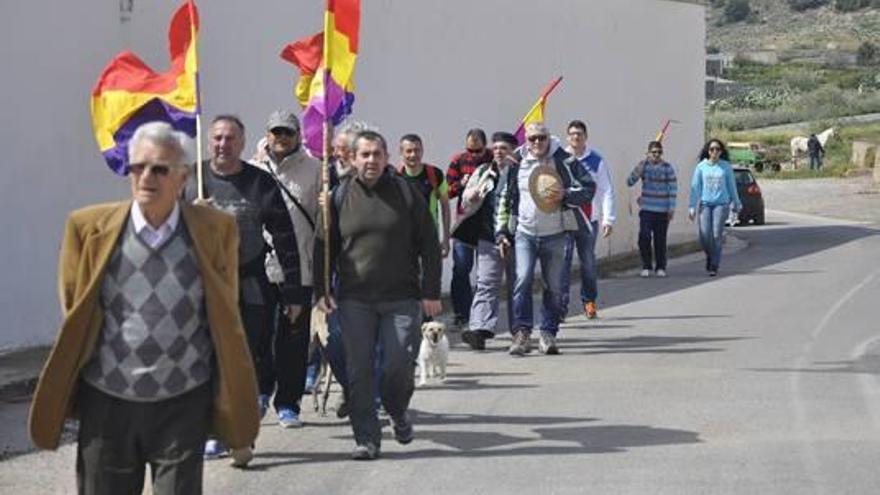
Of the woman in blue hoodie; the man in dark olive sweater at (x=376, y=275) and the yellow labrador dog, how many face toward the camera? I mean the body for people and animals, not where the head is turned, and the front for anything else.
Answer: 3

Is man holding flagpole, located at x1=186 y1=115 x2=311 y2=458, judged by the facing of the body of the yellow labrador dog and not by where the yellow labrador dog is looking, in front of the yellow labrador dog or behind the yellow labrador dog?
in front

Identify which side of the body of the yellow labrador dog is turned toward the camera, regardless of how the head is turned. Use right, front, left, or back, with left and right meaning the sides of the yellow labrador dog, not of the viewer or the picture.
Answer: front

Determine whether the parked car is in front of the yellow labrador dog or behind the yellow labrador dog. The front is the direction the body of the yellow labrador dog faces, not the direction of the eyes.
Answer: behind

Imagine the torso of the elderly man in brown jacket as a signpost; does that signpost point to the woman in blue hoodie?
no

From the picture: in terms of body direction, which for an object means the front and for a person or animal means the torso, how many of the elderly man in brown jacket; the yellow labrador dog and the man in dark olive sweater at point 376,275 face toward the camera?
3

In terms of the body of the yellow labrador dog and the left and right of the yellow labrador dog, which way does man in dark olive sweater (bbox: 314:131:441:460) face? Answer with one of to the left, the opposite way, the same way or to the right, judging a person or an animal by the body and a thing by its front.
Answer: the same way

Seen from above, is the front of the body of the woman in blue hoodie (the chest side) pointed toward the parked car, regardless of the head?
no

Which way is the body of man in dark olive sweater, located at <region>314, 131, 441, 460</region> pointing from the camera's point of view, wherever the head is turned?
toward the camera

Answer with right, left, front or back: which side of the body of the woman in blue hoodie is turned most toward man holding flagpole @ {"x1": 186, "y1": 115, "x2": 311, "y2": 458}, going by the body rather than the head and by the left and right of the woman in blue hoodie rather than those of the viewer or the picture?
front

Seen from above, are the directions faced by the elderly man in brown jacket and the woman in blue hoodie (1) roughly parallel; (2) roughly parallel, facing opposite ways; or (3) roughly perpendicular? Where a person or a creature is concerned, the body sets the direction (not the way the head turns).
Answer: roughly parallel

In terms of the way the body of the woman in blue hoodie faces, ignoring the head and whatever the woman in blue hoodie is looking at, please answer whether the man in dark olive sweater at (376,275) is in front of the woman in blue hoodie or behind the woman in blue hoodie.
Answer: in front

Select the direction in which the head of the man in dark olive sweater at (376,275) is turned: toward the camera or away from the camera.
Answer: toward the camera

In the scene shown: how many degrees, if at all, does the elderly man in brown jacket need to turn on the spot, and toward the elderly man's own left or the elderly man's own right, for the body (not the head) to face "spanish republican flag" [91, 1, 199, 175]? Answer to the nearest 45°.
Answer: approximately 180°

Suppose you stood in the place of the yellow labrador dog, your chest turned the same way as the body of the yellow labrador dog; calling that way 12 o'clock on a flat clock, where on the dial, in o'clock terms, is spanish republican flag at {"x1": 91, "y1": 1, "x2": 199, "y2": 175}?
The spanish republican flag is roughly at 2 o'clock from the yellow labrador dog.

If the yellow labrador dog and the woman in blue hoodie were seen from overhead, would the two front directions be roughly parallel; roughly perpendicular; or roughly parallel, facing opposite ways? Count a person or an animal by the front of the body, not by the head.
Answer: roughly parallel

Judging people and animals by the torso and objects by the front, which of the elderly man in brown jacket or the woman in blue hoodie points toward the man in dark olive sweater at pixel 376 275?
the woman in blue hoodie

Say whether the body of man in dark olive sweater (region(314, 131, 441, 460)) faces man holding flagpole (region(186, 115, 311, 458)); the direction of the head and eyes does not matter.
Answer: no

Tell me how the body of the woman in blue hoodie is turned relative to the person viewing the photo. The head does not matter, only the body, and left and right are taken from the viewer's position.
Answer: facing the viewer
